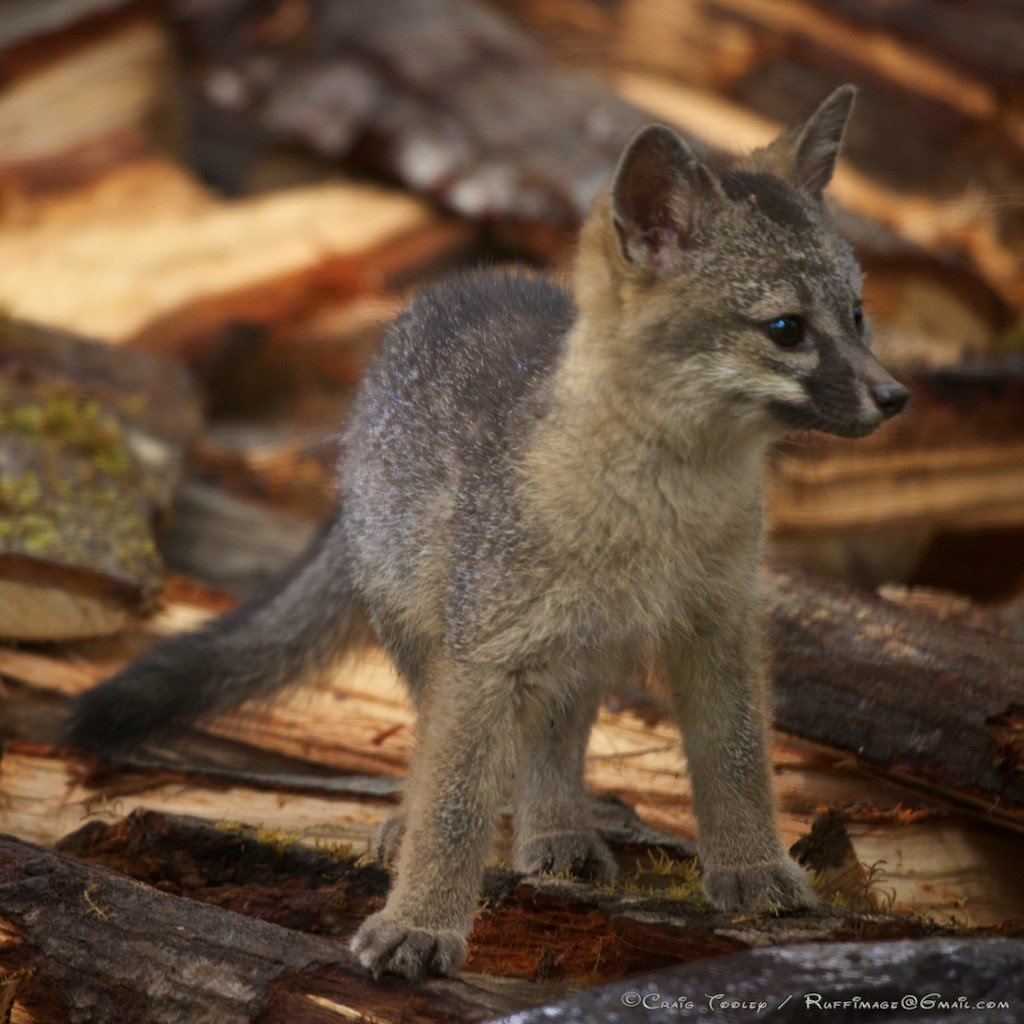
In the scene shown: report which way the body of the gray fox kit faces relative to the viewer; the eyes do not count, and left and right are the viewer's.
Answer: facing the viewer and to the right of the viewer

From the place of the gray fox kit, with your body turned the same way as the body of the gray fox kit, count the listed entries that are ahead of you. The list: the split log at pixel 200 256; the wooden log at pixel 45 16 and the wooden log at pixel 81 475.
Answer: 0

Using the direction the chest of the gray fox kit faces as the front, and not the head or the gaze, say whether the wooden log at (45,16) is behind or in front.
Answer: behind

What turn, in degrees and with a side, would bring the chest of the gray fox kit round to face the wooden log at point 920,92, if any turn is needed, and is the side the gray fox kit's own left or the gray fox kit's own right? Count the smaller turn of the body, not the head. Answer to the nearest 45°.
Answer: approximately 135° to the gray fox kit's own left

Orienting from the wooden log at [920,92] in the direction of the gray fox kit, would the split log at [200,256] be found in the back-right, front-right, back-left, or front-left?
front-right

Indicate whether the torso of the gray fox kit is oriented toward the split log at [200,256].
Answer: no

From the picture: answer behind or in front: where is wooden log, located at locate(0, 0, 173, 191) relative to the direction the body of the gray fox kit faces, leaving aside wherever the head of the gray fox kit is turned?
behind

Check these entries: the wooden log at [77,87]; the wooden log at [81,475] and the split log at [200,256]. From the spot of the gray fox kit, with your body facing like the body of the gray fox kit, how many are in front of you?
0
